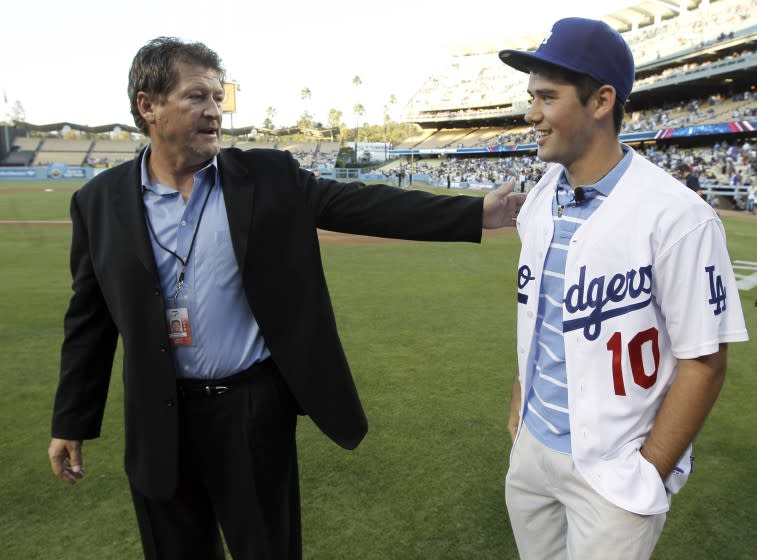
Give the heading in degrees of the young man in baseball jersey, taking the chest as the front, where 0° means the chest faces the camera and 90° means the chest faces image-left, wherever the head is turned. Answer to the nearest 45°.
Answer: approximately 45°

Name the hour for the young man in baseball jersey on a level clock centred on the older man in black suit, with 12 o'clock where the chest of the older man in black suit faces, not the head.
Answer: The young man in baseball jersey is roughly at 10 o'clock from the older man in black suit.

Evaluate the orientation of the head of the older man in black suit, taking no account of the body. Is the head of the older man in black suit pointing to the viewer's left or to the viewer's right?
to the viewer's right
